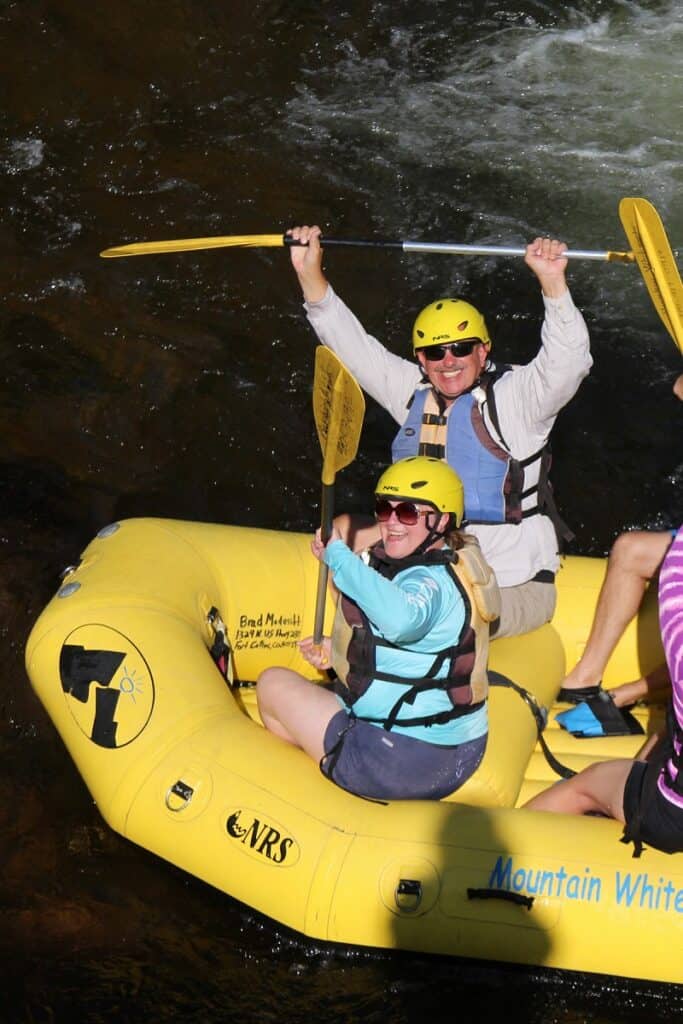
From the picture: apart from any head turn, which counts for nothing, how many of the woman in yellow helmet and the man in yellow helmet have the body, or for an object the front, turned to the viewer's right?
0

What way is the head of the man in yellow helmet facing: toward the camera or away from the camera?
toward the camera
